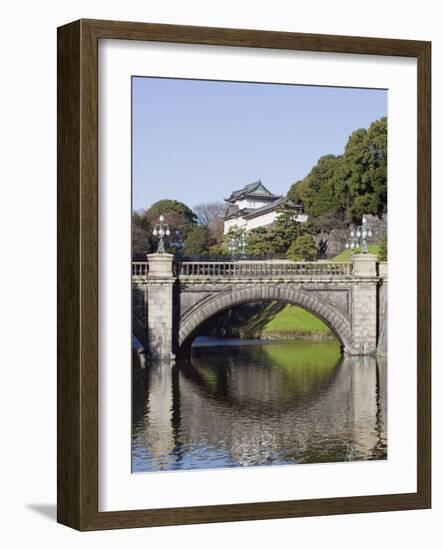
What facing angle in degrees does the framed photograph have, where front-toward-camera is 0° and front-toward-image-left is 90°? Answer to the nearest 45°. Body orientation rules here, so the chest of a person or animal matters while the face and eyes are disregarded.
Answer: approximately 315°
